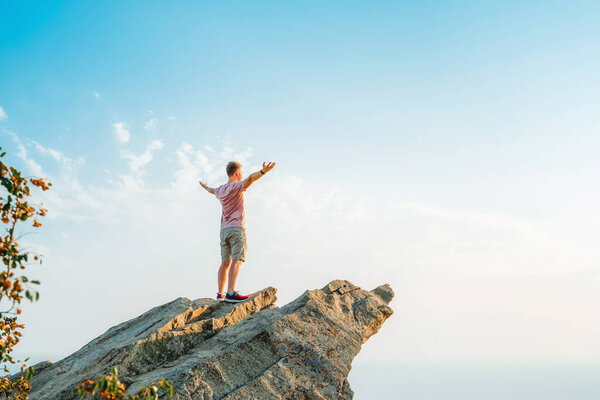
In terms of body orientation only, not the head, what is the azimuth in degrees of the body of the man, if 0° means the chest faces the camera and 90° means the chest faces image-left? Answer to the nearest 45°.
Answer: approximately 225°
